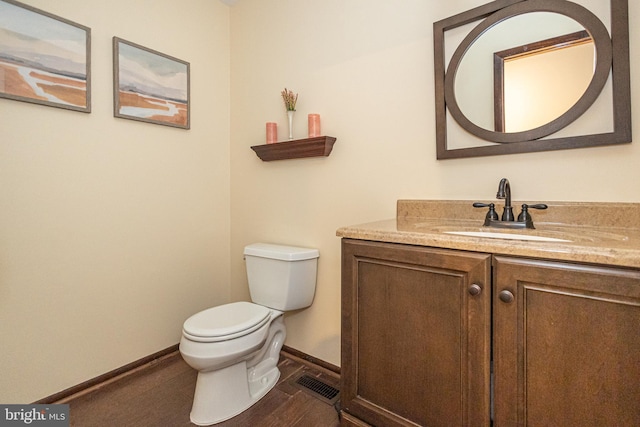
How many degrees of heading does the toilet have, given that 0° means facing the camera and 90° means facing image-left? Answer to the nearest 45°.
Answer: approximately 45°

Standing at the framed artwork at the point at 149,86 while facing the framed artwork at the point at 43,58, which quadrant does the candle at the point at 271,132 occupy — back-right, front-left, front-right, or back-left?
back-left

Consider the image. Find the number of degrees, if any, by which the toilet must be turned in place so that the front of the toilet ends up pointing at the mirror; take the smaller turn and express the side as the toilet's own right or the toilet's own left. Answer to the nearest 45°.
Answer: approximately 90° to the toilet's own left
